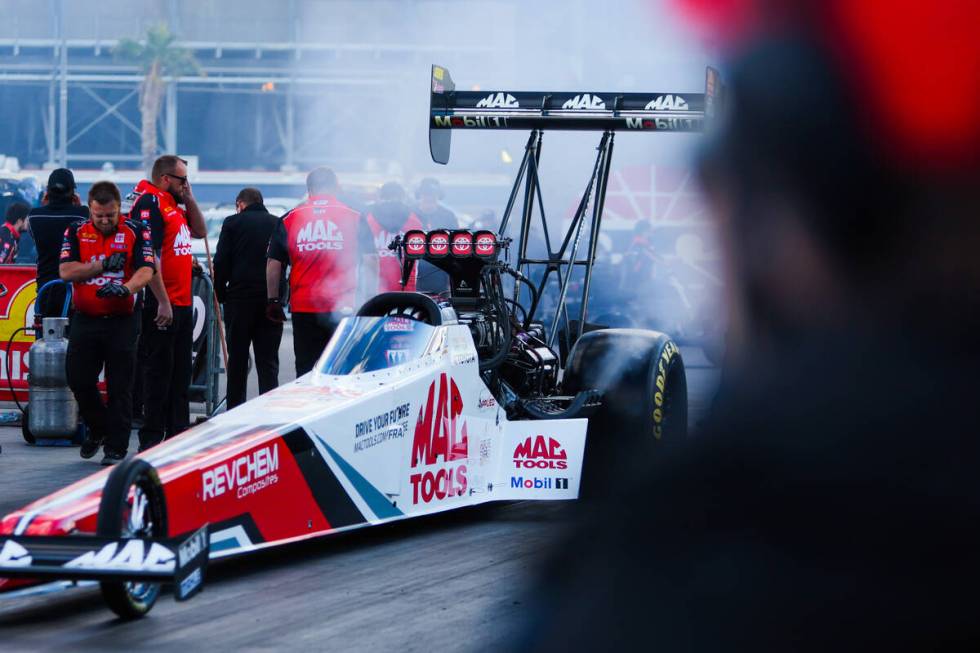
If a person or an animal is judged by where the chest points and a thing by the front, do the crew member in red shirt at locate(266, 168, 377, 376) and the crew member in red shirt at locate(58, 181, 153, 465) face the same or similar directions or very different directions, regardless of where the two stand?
very different directions

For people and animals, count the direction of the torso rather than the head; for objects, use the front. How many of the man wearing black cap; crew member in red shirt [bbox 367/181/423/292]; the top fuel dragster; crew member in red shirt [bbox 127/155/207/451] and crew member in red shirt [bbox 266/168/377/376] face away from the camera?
3

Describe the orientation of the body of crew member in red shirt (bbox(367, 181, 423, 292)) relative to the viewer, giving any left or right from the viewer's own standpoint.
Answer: facing away from the viewer

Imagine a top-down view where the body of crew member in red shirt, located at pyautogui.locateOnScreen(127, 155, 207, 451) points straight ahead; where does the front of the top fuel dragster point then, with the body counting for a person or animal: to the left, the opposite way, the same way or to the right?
to the right

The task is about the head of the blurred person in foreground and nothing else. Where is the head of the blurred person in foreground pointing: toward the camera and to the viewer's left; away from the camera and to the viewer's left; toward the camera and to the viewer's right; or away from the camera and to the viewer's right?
away from the camera and to the viewer's left

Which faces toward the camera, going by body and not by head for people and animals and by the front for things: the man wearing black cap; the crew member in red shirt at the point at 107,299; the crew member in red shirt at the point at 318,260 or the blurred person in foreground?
the crew member in red shirt at the point at 107,299

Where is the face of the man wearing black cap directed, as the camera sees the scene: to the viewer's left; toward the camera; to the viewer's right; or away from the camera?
away from the camera
